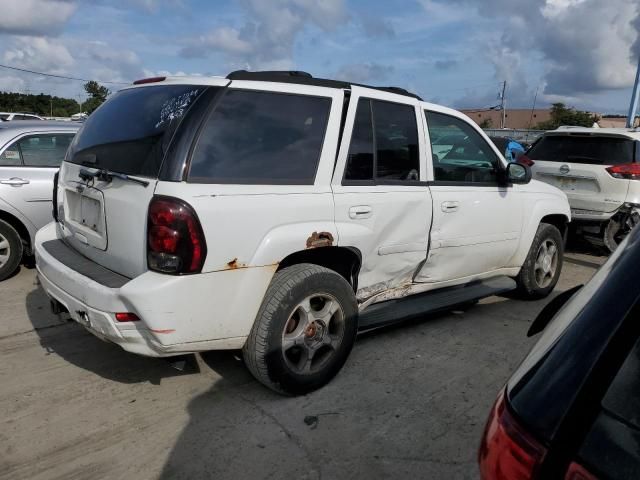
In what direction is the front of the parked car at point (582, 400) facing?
away from the camera

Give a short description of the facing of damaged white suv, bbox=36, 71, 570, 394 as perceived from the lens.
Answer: facing away from the viewer and to the right of the viewer

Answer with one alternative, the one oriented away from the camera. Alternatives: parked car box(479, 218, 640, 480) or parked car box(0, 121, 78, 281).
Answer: parked car box(479, 218, 640, 480)

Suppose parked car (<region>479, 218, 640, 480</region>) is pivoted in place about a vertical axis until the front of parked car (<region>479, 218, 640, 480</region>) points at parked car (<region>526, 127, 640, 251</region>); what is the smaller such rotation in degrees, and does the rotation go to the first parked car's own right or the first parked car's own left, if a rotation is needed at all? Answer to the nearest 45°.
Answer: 0° — it already faces it

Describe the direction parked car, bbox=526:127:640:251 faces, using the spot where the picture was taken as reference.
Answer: facing away from the viewer and to the right of the viewer

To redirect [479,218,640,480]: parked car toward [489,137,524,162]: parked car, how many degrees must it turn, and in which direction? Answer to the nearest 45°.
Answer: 0° — it already faces it
